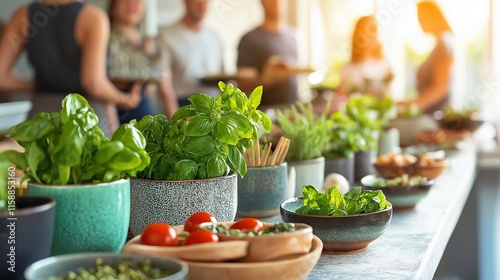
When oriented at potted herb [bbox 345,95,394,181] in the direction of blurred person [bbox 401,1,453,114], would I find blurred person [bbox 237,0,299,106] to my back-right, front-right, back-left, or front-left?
front-left

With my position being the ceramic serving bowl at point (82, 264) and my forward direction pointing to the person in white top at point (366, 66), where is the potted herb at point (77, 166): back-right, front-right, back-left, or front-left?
front-left

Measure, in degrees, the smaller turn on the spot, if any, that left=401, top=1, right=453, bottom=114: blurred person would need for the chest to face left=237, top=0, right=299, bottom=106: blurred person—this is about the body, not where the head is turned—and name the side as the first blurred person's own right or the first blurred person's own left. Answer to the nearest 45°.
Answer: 0° — they already face them

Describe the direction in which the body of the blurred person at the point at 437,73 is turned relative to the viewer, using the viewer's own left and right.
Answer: facing to the left of the viewer

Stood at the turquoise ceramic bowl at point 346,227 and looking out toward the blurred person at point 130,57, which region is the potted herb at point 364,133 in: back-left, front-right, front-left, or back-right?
front-right
